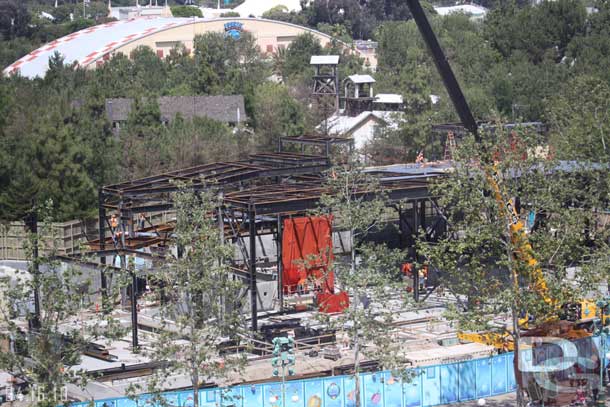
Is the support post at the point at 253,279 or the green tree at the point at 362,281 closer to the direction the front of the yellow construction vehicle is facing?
the support post

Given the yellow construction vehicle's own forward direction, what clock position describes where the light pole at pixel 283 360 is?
The light pole is roughly at 11 o'clock from the yellow construction vehicle.

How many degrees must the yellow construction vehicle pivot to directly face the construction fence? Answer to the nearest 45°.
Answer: approximately 45° to its left

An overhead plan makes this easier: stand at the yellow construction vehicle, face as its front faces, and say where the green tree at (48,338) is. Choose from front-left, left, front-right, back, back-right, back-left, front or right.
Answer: front-left

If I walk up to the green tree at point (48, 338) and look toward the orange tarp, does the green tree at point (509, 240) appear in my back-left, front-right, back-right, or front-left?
front-right

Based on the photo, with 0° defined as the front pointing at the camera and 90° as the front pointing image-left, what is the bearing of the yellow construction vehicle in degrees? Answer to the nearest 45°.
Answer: approximately 90°

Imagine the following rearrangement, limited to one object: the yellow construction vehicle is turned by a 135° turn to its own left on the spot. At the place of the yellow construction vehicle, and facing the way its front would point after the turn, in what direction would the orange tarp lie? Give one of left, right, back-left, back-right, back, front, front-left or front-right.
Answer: back

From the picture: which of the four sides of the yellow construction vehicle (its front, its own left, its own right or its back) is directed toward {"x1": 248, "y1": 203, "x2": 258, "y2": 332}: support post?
front
